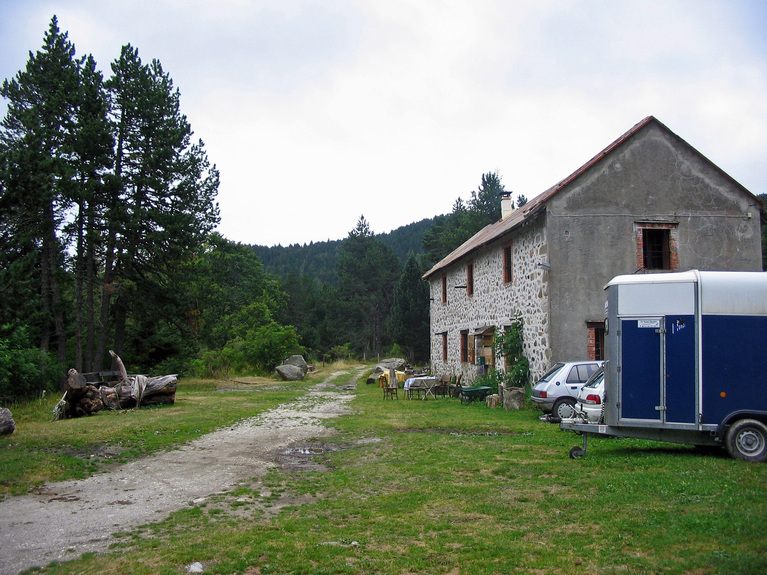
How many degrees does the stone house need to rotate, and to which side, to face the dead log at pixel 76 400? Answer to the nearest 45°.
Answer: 0° — it already faces it

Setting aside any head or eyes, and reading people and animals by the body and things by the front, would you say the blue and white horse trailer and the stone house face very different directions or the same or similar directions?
same or similar directions

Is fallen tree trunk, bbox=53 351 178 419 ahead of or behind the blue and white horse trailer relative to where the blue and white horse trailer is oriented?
ahead

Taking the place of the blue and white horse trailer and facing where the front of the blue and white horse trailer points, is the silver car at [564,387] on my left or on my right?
on my right

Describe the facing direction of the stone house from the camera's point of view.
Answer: facing to the left of the viewer

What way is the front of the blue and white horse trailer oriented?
to the viewer's left
